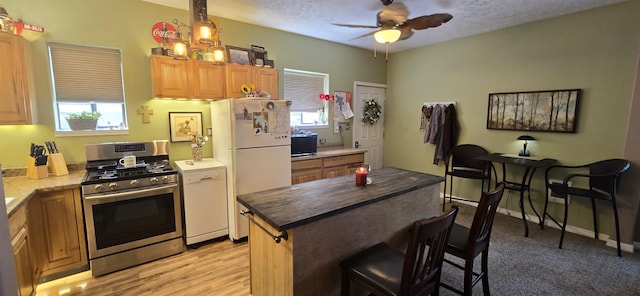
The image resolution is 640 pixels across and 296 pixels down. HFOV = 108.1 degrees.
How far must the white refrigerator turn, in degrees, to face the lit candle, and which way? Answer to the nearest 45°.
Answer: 0° — it already faces it

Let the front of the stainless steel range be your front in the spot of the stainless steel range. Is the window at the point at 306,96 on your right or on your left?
on your left

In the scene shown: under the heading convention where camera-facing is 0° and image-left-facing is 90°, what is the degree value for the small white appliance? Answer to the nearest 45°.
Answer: approximately 315°

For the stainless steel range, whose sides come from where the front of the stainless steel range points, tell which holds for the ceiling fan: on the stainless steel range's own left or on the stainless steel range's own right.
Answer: on the stainless steel range's own left

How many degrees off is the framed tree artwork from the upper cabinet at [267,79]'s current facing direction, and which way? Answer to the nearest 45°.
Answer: approximately 45° to its left

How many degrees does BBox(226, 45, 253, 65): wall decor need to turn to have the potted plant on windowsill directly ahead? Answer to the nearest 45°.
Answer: approximately 135° to its right
